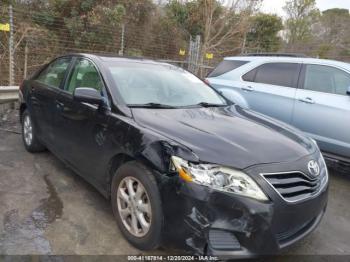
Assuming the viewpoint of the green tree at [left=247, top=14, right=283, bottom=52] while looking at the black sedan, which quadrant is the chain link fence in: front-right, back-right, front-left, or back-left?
front-right

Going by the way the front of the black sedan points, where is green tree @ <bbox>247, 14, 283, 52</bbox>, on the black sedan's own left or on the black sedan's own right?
on the black sedan's own left

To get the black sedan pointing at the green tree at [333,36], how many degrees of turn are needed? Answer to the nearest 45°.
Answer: approximately 90° to its left

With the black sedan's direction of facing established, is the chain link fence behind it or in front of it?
behind

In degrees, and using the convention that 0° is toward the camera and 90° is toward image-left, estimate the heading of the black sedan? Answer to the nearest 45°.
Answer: approximately 315°

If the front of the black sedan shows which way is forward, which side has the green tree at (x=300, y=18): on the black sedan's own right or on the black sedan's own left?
on the black sedan's own left
